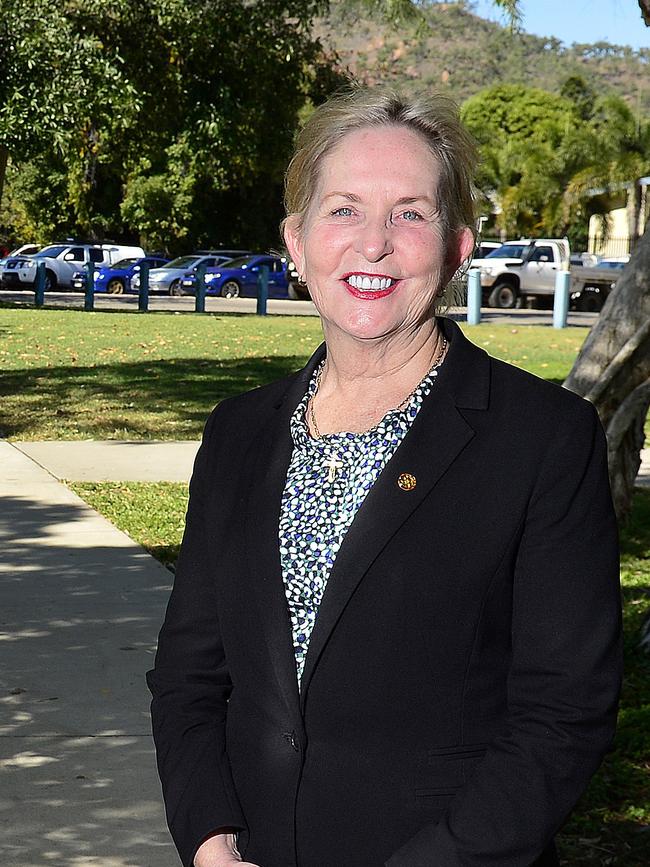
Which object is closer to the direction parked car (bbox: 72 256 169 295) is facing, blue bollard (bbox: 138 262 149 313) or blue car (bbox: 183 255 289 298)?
the blue bollard

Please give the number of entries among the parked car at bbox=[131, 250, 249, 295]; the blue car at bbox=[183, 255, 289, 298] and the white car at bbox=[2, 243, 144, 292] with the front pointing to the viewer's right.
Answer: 0

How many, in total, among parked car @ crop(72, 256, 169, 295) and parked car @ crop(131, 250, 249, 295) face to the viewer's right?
0

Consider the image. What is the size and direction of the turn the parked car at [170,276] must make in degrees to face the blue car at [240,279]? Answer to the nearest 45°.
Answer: approximately 135° to its left

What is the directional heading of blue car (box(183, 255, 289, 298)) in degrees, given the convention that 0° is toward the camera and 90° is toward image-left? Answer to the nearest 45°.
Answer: approximately 45°

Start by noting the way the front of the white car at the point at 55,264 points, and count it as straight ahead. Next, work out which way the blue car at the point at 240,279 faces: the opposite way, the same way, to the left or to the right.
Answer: the same way

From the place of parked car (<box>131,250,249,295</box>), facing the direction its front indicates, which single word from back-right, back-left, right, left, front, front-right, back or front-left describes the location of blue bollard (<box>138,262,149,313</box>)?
front-left

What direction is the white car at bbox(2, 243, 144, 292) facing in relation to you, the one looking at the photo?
facing the viewer and to the left of the viewer

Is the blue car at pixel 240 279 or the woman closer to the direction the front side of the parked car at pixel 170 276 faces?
the woman

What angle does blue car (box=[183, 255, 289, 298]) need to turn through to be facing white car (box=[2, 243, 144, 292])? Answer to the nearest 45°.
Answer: approximately 45° to its right

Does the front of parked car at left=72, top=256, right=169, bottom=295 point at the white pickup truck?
no

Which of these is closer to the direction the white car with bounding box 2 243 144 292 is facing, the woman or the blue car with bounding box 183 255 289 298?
the woman

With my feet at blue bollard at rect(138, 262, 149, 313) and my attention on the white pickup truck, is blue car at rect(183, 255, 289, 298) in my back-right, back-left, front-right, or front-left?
front-left

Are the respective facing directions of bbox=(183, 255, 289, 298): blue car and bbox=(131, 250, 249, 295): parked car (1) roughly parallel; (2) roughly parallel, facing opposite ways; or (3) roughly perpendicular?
roughly parallel
